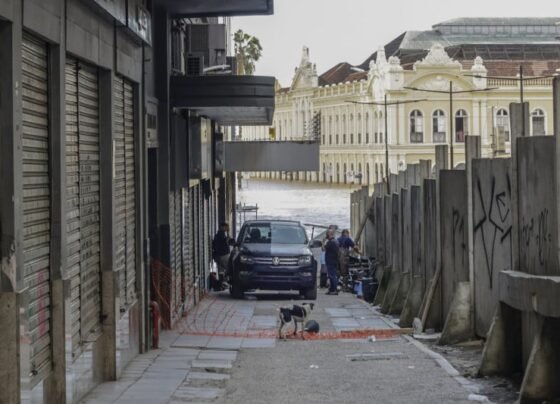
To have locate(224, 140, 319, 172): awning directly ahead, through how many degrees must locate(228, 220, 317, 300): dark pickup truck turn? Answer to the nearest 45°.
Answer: approximately 180°

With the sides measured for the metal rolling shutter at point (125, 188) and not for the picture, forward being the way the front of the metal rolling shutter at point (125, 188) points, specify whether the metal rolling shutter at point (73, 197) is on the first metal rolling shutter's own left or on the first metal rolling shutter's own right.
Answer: on the first metal rolling shutter's own right

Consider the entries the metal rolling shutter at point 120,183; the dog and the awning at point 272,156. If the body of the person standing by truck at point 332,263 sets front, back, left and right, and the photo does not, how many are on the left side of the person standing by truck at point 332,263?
2

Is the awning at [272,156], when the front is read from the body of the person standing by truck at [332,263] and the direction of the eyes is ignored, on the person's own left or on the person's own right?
on the person's own right

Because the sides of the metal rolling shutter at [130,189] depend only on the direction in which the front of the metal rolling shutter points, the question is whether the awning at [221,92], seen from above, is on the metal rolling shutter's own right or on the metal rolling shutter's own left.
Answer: on the metal rolling shutter's own left

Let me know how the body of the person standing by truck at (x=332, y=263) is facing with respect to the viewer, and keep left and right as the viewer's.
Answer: facing to the left of the viewer

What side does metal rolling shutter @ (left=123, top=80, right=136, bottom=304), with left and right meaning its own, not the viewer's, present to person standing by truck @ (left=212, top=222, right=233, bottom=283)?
left

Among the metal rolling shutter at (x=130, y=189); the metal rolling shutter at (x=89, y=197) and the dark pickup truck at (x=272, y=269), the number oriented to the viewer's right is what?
2

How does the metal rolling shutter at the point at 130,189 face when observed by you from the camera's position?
facing to the right of the viewer

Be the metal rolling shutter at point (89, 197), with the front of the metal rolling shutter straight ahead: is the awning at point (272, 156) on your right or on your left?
on your left

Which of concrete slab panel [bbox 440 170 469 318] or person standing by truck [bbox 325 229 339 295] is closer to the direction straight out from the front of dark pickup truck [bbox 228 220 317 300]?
the concrete slab panel

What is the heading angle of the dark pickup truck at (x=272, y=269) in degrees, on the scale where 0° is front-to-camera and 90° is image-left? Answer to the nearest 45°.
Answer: approximately 0°

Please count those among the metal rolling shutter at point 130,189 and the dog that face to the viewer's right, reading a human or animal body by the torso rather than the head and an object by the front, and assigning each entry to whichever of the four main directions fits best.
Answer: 2

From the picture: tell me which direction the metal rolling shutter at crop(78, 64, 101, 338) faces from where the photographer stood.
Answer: facing to the right of the viewer
